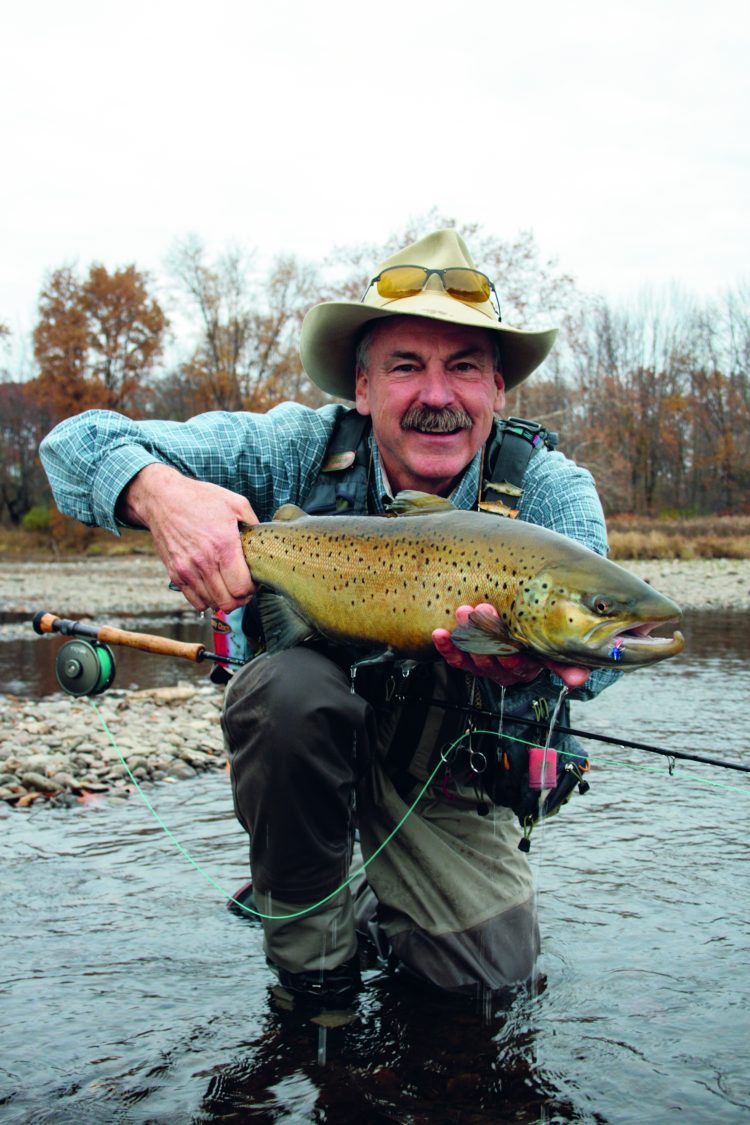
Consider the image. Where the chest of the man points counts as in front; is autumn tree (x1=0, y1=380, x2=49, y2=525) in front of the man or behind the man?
behind

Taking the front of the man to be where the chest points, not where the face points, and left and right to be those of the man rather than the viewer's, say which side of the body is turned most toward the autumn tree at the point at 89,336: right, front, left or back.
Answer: back

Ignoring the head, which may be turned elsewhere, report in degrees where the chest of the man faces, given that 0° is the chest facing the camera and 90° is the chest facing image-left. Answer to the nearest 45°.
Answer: approximately 0°
